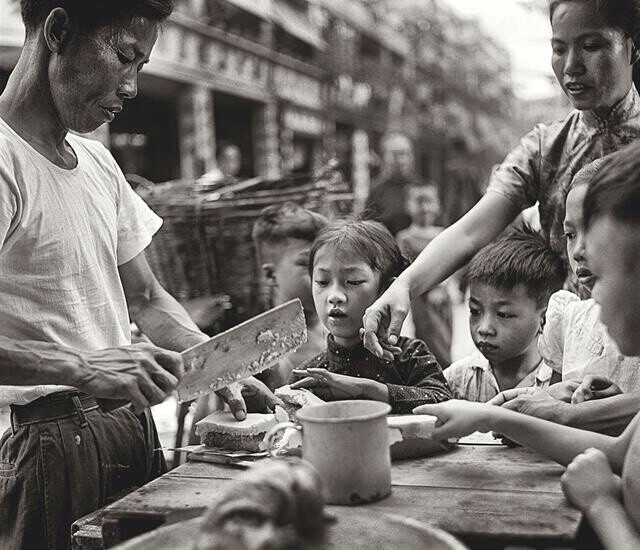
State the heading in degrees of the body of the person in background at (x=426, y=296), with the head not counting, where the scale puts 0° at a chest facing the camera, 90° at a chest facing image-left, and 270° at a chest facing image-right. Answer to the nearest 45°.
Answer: approximately 0°

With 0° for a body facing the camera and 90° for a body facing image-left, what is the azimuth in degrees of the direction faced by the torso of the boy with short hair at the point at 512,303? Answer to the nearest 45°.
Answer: approximately 45°

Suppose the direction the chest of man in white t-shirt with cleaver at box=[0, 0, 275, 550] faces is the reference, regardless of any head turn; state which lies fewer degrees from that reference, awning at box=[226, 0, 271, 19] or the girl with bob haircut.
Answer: the girl with bob haircut

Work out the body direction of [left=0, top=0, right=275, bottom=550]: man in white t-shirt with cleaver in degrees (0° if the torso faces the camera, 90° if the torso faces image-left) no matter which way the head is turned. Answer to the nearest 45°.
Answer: approximately 315°

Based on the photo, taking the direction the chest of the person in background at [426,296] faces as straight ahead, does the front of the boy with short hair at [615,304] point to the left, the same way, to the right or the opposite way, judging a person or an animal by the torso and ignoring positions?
to the right

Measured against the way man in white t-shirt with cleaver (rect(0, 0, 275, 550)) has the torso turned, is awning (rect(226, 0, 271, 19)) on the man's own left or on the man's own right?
on the man's own left

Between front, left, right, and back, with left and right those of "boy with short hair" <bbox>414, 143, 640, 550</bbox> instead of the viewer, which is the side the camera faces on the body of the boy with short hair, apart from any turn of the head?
left

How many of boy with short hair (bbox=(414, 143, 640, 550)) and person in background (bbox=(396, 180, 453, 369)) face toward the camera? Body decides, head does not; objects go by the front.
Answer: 1

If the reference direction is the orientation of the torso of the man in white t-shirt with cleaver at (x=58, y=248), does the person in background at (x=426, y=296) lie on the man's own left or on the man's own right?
on the man's own left
